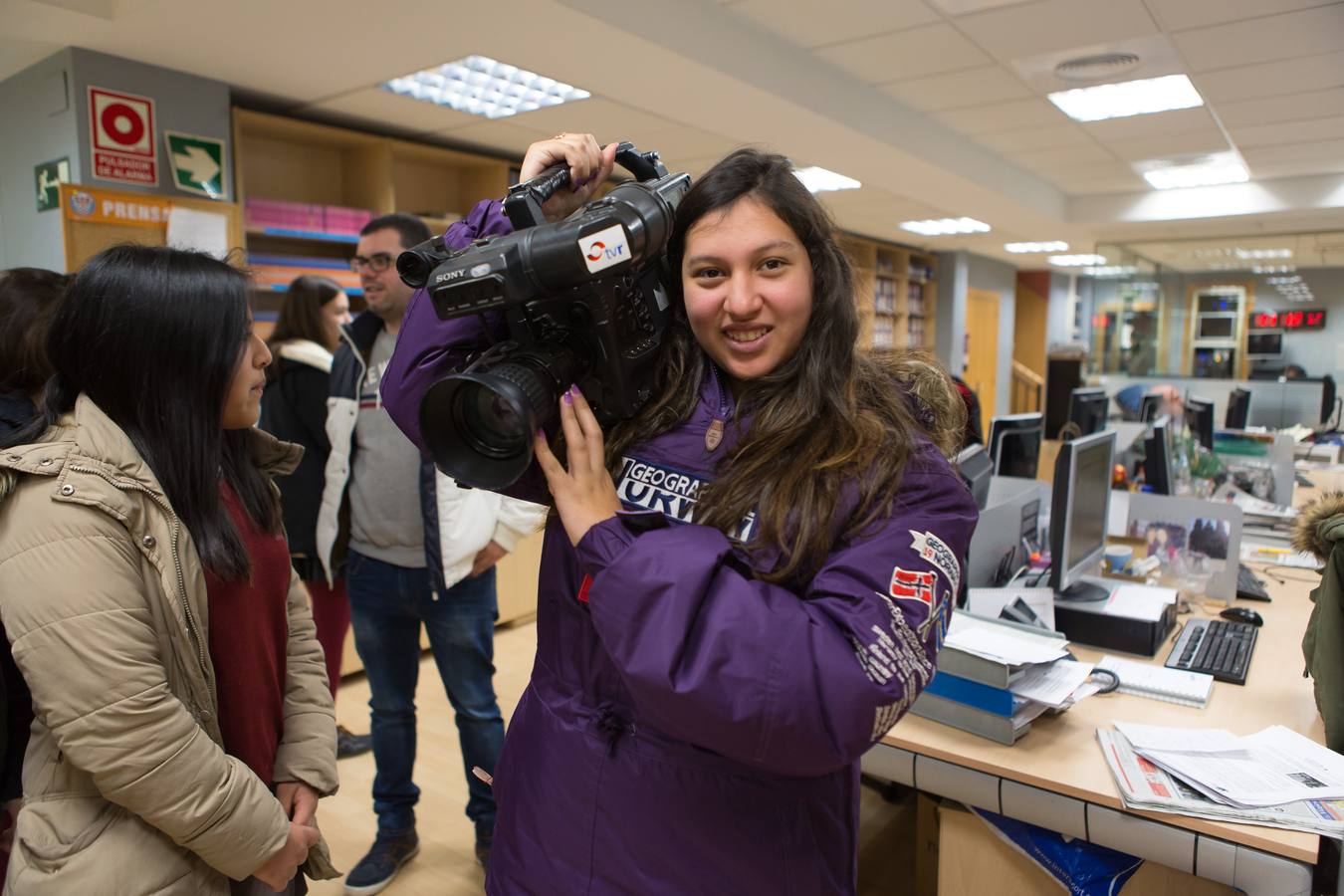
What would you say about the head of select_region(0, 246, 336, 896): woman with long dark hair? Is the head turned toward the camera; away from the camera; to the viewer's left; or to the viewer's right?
to the viewer's right

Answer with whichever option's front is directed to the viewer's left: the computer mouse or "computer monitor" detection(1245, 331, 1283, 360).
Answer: the computer mouse

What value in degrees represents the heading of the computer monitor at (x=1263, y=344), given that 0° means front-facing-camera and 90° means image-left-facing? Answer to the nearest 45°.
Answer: approximately 0°

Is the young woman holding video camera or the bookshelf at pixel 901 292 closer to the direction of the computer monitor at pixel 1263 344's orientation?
the young woman holding video camera

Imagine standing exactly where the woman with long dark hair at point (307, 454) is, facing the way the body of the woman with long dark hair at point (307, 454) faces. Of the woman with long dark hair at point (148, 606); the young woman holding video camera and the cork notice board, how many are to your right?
2

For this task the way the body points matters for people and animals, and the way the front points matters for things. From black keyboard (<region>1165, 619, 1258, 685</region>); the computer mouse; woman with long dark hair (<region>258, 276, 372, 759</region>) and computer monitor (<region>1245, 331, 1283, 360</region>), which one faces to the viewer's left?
the computer mouse

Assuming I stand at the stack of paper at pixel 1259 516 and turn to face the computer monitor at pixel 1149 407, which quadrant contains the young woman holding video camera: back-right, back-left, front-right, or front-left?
back-left

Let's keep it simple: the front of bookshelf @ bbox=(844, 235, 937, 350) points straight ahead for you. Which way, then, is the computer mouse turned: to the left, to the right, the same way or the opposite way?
the opposite way

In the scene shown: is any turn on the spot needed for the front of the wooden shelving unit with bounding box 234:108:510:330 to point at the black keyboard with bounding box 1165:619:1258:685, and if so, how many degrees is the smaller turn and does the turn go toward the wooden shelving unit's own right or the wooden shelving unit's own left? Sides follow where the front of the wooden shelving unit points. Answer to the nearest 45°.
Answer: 0° — it already faces it
